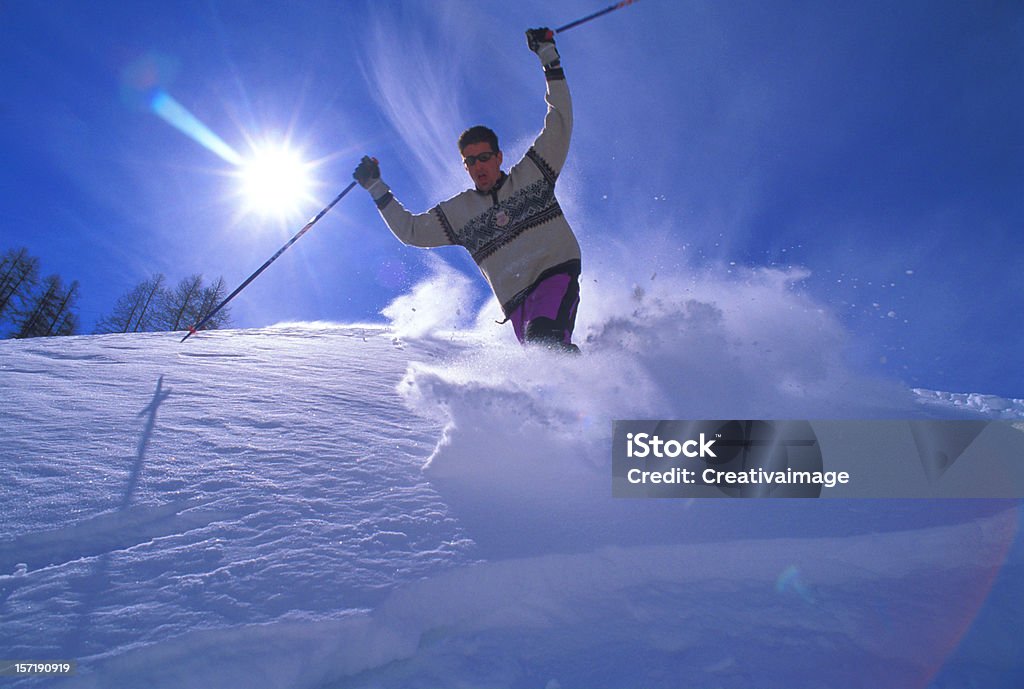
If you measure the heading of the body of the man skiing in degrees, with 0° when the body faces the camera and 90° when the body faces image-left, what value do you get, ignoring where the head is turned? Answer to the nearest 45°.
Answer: approximately 0°
